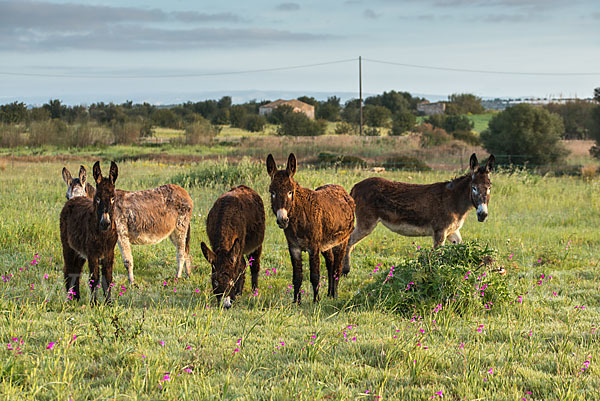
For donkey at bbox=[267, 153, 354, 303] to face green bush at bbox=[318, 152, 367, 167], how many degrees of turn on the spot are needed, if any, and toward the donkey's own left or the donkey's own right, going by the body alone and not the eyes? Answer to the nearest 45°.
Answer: approximately 135° to the donkey's own right

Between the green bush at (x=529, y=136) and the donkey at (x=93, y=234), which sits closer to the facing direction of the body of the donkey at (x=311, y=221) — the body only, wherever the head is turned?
the donkey

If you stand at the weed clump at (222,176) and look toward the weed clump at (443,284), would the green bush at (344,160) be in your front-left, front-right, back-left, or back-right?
back-left

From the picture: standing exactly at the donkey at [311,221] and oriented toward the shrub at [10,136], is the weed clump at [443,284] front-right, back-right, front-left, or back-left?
back-right

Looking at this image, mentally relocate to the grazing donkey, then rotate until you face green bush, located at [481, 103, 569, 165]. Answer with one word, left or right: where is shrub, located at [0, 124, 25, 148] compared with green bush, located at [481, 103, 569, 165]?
left

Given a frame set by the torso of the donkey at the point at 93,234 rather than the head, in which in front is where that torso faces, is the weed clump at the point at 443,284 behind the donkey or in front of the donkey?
in front

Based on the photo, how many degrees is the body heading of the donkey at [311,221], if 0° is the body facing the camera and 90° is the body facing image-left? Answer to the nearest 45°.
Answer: approximately 45°

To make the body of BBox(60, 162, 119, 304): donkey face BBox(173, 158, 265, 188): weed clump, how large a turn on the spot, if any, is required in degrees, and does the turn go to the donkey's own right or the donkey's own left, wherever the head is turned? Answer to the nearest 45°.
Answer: approximately 135° to the donkey's own left

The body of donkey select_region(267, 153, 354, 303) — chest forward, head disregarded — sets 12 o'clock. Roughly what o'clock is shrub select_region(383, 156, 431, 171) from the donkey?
The shrub is roughly at 5 o'clock from the donkey.

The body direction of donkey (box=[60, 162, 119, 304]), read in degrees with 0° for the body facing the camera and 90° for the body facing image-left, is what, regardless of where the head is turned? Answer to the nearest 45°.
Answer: approximately 315°

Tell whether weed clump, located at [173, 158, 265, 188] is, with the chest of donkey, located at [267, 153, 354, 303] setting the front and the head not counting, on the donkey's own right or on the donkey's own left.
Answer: on the donkey's own right

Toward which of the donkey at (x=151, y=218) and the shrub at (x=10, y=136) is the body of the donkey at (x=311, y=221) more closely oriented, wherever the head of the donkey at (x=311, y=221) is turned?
the donkey

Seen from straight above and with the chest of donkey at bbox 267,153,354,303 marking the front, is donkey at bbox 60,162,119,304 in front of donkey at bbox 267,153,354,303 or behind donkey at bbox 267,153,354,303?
in front
